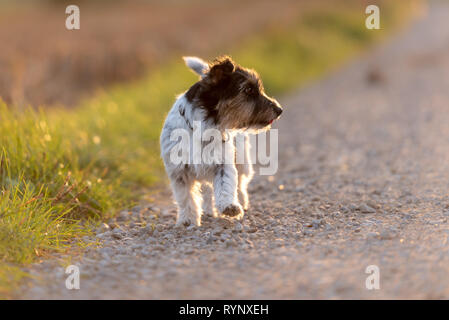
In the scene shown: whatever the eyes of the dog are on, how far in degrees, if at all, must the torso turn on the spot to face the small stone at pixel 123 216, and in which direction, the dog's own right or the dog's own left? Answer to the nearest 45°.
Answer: approximately 135° to the dog's own right

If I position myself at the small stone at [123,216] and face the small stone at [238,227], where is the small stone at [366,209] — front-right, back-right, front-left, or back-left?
front-left

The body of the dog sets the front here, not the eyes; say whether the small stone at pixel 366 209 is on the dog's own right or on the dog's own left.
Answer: on the dog's own left

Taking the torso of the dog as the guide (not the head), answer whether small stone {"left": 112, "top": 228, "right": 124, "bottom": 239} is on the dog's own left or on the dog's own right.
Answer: on the dog's own right

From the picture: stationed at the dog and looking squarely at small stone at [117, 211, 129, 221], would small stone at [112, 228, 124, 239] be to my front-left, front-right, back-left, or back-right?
front-left

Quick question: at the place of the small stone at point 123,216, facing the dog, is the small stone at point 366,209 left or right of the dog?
left

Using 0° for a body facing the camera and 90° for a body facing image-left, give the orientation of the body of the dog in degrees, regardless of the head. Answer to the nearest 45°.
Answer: approximately 0°
